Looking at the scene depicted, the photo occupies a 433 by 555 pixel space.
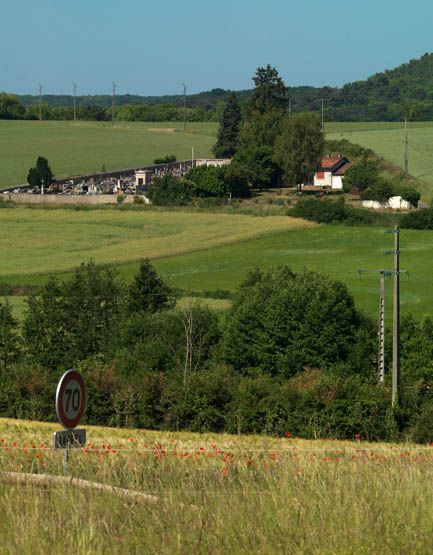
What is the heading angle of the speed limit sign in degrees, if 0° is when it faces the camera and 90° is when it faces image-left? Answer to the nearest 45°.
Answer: approximately 315°
